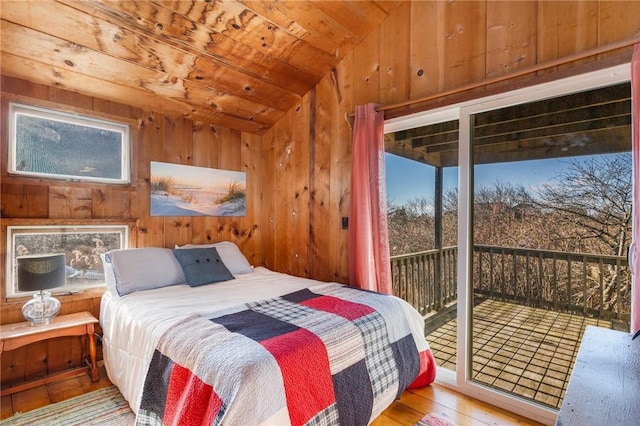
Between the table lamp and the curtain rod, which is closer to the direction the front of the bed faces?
the curtain rod

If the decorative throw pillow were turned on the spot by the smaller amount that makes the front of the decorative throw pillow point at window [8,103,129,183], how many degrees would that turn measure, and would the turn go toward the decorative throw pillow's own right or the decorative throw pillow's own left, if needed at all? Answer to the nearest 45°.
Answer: approximately 135° to the decorative throw pillow's own right

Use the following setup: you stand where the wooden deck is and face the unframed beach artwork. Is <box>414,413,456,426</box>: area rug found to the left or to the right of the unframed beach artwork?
left

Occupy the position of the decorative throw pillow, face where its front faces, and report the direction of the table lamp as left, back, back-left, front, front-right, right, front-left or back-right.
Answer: back-right

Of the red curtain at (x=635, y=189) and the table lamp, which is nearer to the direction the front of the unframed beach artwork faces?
the red curtain

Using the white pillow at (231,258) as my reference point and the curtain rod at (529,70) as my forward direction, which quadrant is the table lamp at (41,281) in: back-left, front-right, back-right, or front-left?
back-right

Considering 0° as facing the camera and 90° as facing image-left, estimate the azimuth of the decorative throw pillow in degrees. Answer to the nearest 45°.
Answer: approximately 315°

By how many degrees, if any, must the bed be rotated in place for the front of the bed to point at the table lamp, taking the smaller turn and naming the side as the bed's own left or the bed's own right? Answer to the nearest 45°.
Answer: approximately 180°
